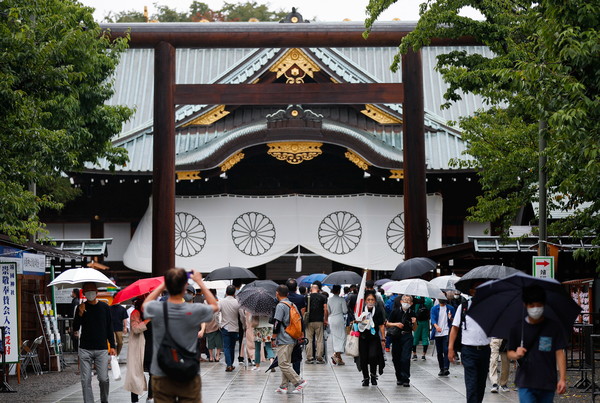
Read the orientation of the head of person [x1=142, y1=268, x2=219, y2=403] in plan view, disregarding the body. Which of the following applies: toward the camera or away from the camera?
away from the camera

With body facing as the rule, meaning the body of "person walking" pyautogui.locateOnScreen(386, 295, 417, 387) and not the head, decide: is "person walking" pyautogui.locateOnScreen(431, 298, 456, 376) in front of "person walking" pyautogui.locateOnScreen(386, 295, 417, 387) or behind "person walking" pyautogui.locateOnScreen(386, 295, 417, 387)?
behind

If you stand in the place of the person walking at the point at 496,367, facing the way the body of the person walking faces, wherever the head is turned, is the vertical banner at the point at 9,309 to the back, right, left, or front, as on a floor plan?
right

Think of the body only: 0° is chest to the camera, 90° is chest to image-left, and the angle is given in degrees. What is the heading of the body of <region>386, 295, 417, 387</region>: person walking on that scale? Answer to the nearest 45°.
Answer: approximately 0°

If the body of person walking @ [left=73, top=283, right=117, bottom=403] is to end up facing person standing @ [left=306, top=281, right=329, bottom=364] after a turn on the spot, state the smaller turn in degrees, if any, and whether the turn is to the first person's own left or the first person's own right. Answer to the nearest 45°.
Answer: approximately 135° to the first person's own left

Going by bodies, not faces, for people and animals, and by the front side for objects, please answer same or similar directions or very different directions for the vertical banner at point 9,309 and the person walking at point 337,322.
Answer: very different directions

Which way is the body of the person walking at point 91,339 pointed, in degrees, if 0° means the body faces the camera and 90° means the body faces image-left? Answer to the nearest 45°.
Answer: approximately 0°
